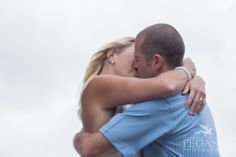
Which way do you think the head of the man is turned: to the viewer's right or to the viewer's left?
to the viewer's left

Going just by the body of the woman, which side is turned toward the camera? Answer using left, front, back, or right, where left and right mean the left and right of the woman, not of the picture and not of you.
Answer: right
